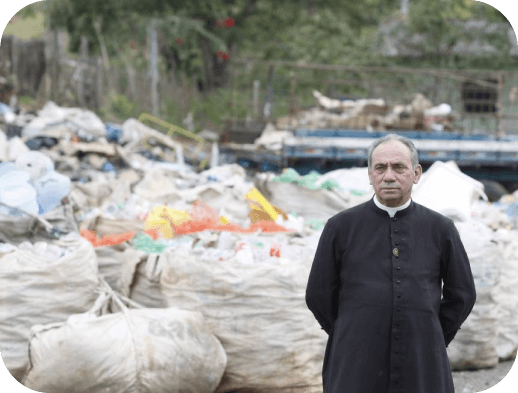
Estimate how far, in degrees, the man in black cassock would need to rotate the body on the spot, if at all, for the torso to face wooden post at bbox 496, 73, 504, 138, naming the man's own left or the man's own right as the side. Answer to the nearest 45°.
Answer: approximately 180°

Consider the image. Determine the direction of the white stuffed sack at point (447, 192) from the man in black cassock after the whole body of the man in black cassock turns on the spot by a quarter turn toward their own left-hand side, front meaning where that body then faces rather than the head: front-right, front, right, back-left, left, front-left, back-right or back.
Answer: left

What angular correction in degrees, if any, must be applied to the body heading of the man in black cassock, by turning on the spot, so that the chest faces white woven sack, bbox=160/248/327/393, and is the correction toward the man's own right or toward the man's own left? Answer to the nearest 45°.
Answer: approximately 135° to the man's own right

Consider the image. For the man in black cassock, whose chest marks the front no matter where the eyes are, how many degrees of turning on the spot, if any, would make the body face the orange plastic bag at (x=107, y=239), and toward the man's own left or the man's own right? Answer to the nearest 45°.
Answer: approximately 135° to the man's own right

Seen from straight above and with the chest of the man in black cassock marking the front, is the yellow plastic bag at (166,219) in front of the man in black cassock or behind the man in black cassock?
behind

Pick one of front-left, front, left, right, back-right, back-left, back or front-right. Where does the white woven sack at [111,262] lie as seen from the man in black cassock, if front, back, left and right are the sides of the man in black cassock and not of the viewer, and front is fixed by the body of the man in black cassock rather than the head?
back-right

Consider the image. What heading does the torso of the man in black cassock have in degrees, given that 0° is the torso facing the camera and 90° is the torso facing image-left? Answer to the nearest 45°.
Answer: approximately 0°

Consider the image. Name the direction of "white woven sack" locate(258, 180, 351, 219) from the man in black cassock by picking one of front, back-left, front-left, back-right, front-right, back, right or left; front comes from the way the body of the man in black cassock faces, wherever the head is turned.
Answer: back

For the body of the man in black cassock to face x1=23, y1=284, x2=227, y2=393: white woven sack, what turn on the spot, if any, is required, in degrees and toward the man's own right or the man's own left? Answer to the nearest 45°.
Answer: approximately 135° to the man's own right

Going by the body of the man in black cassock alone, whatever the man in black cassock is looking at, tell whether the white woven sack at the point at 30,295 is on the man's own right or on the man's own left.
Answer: on the man's own right
